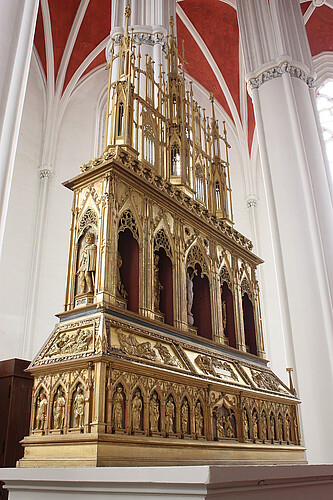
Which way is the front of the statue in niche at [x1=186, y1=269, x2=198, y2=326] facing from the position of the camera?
facing the viewer and to the right of the viewer

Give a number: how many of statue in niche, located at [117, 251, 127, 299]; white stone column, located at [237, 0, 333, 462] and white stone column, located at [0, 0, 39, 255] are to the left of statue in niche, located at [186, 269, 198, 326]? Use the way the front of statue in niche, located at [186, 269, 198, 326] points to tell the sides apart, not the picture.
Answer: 1

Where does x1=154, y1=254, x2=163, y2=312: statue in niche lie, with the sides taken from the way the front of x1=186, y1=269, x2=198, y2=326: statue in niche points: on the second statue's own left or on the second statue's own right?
on the second statue's own right

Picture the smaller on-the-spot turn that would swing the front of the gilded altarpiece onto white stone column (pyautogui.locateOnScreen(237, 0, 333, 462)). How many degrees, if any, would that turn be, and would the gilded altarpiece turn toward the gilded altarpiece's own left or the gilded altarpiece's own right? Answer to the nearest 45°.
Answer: approximately 90° to the gilded altarpiece's own left

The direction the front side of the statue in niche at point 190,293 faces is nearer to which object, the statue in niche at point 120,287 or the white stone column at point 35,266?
the statue in niche

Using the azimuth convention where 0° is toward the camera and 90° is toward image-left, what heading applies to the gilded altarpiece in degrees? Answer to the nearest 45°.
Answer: approximately 315°

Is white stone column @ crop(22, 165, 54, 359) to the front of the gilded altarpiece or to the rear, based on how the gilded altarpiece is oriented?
to the rear

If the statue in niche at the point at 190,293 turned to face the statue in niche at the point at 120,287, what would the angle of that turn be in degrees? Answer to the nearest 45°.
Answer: approximately 90° to its right

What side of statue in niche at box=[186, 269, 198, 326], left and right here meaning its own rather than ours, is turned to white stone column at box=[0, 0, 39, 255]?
right
